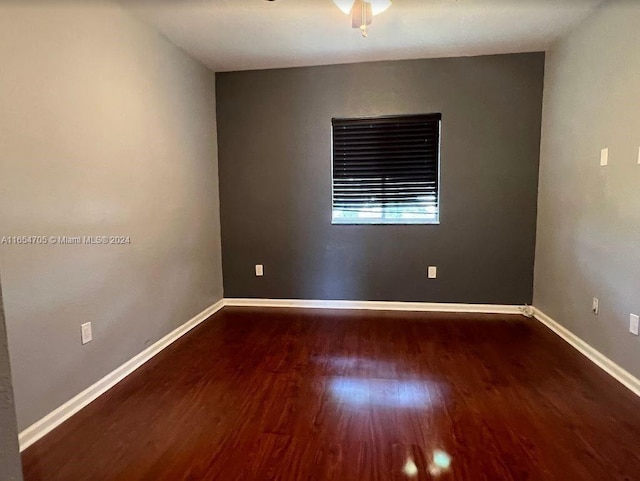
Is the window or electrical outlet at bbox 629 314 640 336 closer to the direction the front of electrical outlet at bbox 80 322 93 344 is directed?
the electrical outlet

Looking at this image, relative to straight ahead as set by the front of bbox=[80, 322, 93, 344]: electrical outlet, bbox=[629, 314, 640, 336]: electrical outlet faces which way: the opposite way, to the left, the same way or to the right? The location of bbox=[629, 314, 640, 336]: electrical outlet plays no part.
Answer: the opposite way

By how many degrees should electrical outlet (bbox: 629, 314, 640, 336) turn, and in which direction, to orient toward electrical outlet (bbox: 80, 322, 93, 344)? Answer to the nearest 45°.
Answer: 0° — it already faces it

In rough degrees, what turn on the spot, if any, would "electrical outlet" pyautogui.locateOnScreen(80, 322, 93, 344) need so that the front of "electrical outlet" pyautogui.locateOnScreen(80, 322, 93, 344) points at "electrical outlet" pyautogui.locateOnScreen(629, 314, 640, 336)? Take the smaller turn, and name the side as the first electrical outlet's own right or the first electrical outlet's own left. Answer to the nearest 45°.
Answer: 0° — it already faces it

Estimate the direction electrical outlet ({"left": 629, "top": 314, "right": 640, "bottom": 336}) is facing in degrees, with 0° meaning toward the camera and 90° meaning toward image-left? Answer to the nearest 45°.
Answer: approximately 45°

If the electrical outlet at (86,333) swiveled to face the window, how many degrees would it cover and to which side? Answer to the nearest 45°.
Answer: approximately 45° to its left

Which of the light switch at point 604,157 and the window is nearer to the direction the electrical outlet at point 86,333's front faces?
the light switch

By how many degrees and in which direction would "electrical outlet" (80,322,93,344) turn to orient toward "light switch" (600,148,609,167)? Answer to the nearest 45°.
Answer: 0° — it already faces it
